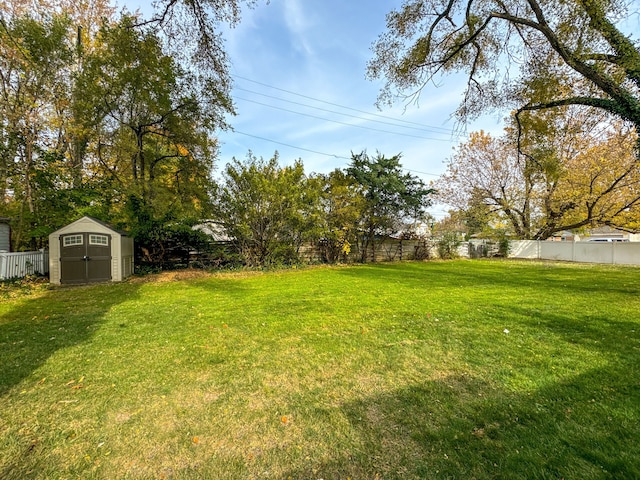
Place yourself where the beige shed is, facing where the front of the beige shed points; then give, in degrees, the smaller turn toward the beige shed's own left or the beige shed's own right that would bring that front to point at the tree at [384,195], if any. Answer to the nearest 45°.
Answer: approximately 90° to the beige shed's own left

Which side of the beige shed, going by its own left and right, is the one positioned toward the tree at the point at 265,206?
left

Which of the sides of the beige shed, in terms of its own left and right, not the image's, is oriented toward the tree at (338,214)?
left

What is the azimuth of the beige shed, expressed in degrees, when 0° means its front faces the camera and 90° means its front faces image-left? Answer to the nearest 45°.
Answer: approximately 0°

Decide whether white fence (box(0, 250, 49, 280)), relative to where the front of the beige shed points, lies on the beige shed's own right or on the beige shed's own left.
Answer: on the beige shed's own right

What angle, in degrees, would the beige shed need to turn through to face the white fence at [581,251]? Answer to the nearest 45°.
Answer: approximately 90° to its left
